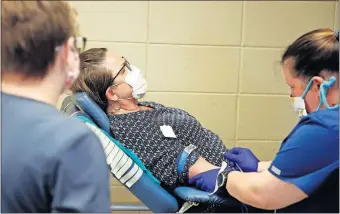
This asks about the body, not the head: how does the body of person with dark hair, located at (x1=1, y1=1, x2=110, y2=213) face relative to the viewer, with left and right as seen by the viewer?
facing away from the viewer and to the right of the viewer

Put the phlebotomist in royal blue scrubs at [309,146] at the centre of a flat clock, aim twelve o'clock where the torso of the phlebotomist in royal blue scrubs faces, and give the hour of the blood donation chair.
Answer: The blood donation chair is roughly at 1 o'clock from the phlebotomist in royal blue scrubs.

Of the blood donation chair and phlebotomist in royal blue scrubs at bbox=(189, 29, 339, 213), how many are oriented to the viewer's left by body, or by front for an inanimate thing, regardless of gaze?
1

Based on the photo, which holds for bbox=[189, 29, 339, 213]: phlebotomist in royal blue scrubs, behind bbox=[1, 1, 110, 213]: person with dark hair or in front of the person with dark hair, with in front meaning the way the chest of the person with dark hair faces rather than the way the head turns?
in front

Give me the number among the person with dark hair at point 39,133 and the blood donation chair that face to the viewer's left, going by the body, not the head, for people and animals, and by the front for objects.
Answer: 0

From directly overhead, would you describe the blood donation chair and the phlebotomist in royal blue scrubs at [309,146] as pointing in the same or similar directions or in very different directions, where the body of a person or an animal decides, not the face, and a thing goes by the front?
very different directions

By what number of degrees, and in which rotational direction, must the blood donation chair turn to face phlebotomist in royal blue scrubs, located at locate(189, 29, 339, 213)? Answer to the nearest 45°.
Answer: approximately 45° to its right

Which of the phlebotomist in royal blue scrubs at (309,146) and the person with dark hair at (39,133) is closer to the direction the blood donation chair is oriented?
the phlebotomist in royal blue scrubs

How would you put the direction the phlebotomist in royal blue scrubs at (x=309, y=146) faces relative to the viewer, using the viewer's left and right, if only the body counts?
facing to the left of the viewer

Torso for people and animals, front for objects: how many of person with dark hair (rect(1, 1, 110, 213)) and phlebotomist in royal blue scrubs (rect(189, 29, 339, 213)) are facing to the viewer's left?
1

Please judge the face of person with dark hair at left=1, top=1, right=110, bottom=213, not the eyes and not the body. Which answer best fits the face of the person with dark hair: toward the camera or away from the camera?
away from the camera

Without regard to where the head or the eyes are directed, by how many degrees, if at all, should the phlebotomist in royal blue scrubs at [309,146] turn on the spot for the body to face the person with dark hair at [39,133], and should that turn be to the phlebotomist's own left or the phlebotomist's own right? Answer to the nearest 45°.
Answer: approximately 45° to the phlebotomist's own left

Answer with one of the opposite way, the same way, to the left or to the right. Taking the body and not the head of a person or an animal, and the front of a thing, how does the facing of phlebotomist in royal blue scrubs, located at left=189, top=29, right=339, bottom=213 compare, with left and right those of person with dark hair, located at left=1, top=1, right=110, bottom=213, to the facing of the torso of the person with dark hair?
to the left

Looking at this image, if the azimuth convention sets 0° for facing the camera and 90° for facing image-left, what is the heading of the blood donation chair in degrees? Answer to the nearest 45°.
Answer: approximately 270°

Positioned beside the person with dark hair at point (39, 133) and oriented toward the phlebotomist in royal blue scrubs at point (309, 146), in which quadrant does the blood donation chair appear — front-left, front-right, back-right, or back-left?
front-left
